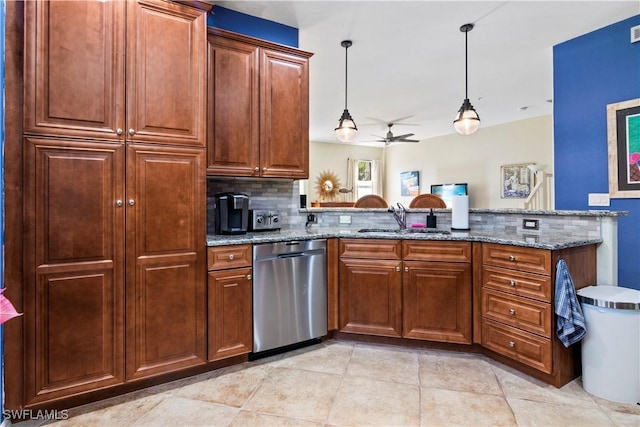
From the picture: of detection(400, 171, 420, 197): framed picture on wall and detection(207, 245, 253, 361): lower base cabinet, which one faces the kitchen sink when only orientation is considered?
the framed picture on wall

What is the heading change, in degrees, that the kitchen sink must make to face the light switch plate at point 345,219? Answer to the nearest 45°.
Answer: approximately 90° to its right

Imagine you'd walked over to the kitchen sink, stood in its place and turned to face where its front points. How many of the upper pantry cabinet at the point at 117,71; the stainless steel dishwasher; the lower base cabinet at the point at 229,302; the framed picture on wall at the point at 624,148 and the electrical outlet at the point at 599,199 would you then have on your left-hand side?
2

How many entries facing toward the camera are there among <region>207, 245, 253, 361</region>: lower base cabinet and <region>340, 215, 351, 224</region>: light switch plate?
2

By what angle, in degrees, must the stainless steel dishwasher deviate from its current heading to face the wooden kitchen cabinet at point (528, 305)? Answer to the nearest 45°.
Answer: approximately 45° to its left

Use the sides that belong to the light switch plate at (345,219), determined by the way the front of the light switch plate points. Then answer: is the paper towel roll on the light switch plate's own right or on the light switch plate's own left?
on the light switch plate's own left

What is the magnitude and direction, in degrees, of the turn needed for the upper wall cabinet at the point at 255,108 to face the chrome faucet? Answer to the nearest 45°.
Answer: approximately 45° to its left

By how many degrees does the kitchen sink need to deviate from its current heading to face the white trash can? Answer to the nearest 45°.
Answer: approximately 45° to its left

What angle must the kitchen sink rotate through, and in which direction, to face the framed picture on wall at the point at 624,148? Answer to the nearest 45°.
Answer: approximately 90° to its left
